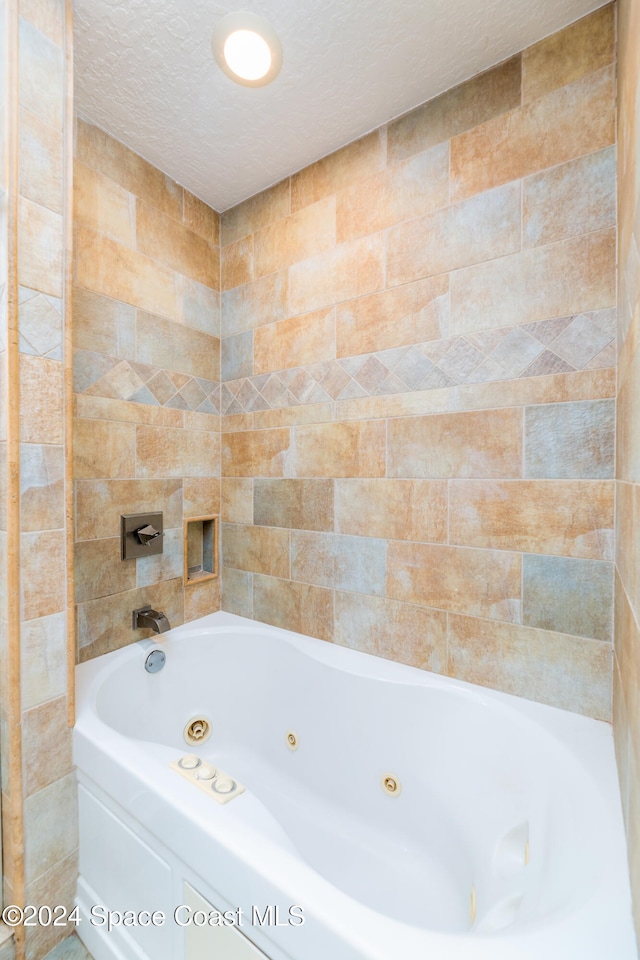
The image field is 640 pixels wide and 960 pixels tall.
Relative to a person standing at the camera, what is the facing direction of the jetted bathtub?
facing the viewer and to the left of the viewer
